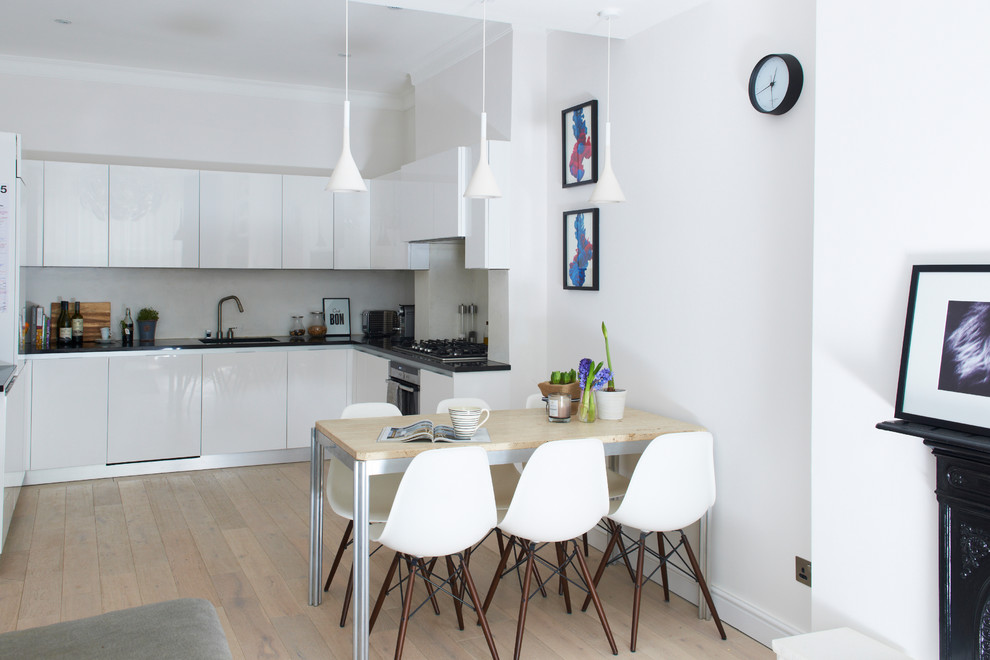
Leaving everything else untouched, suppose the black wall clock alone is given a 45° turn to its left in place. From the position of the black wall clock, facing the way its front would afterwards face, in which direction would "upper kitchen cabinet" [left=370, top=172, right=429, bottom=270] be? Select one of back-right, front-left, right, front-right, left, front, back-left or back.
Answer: back-right

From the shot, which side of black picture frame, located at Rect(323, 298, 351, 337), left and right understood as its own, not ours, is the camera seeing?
front

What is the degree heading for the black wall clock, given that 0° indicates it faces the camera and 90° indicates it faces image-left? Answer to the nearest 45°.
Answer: approximately 45°

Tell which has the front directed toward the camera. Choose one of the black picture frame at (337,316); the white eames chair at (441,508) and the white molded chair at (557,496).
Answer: the black picture frame

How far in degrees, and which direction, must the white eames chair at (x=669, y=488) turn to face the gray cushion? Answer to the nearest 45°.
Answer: approximately 90° to its left

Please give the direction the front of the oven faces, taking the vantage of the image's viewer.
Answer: facing the viewer and to the left of the viewer

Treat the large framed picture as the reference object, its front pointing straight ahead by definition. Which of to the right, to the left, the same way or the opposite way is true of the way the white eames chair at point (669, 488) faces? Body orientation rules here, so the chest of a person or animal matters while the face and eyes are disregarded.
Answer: to the right

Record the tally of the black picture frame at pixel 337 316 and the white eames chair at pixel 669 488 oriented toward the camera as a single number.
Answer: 1

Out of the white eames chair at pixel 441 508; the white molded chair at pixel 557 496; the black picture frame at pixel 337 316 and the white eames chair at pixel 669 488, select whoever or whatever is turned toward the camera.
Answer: the black picture frame
